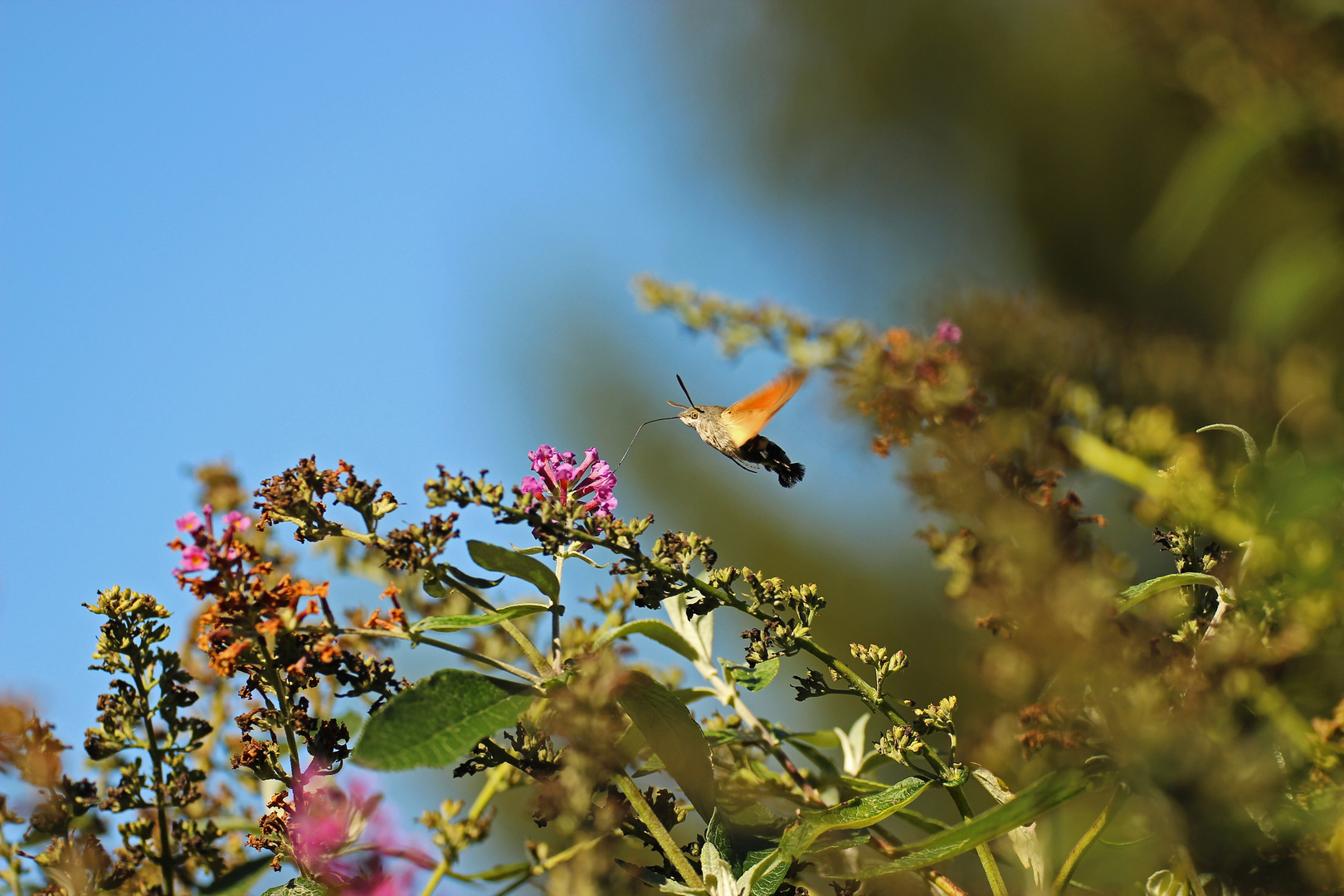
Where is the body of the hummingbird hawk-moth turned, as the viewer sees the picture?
to the viewer's left
